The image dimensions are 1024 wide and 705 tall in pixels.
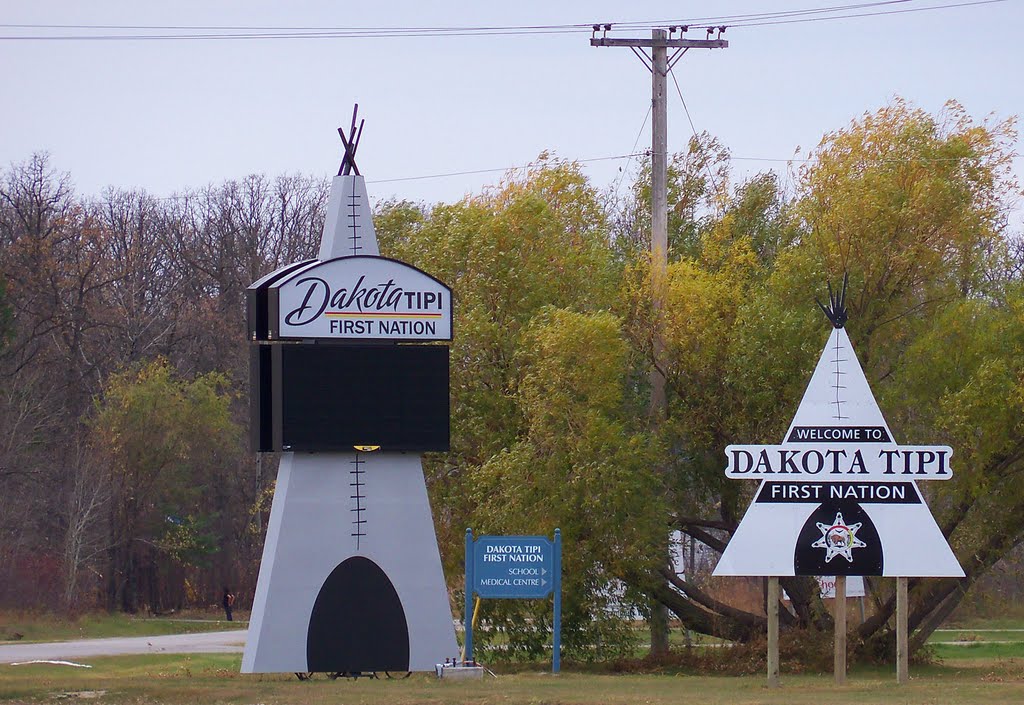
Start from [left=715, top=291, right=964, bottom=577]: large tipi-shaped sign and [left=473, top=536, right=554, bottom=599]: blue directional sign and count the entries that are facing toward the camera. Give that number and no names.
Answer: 2

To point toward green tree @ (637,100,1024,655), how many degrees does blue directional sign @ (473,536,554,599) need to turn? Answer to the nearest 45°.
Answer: approximately 135° to its left

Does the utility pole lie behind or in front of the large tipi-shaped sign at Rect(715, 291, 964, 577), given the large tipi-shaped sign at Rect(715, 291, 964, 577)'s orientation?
behind

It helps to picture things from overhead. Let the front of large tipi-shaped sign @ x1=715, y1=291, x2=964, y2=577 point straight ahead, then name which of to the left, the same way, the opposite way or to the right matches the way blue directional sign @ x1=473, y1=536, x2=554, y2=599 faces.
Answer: the same way

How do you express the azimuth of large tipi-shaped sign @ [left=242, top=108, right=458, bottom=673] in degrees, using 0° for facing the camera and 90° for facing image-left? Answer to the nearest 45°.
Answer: approximately 315°

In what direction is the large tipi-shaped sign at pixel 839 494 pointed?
toward the camera

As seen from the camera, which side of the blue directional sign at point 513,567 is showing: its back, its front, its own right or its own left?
front

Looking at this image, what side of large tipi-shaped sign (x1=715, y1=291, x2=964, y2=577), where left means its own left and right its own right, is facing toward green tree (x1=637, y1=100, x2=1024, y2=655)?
back

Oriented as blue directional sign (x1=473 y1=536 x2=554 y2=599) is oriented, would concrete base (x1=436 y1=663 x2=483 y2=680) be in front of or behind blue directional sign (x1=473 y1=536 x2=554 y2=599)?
in front

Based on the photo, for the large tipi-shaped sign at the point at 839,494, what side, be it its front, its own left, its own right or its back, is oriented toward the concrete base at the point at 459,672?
right

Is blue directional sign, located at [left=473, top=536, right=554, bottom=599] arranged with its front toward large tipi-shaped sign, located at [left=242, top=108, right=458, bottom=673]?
no
